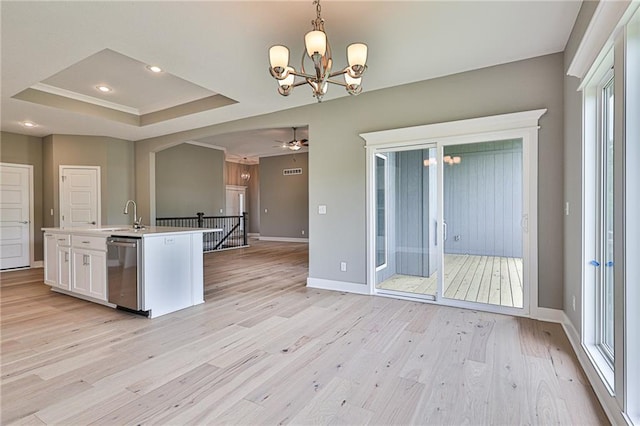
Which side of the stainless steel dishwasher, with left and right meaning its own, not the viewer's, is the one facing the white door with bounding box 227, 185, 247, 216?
back

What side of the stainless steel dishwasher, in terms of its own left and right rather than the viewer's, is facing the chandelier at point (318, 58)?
left

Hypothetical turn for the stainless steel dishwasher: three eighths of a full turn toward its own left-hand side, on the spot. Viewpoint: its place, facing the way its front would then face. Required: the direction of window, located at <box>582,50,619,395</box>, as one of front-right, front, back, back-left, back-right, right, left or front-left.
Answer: front-right

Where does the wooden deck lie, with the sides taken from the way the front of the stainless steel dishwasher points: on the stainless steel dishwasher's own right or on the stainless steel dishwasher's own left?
on the stainless steel dishwasher's own left

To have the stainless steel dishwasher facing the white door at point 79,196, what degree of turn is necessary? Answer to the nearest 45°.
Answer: approximately 135° to its right

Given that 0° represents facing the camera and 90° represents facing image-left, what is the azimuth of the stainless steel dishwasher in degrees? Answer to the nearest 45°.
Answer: approximately 45°

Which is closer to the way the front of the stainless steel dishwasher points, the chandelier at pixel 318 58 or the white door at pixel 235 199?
the chandelier

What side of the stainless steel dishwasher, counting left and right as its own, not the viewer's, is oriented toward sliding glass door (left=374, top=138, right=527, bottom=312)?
left
